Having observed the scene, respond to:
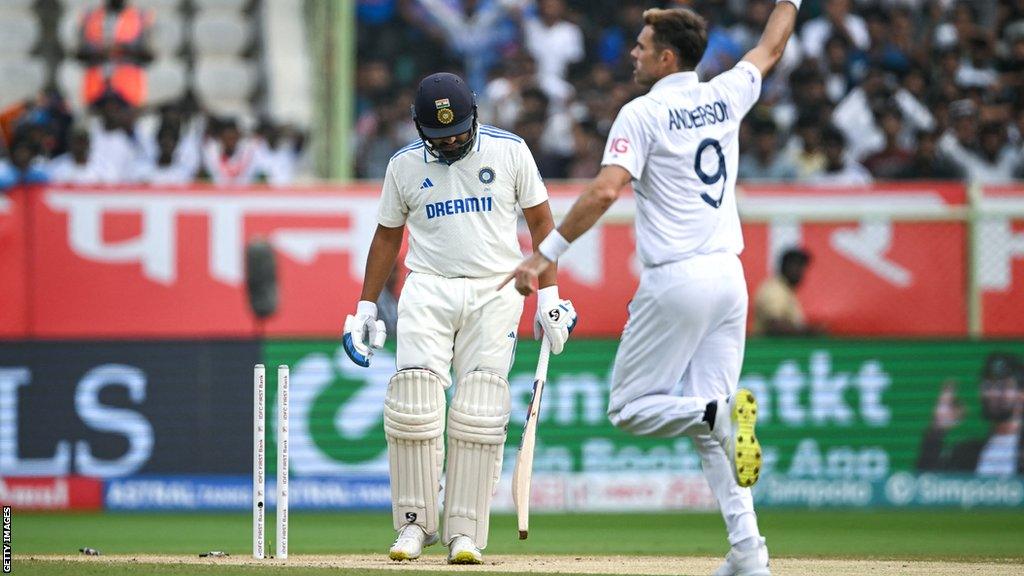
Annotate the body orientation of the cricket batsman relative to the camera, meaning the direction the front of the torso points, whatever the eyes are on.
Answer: toward the camera

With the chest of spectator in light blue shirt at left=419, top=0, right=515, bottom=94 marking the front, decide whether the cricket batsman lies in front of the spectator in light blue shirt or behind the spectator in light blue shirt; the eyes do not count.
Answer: in front

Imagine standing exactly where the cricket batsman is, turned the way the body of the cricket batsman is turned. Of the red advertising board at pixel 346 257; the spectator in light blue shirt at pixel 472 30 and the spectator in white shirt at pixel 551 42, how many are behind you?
3

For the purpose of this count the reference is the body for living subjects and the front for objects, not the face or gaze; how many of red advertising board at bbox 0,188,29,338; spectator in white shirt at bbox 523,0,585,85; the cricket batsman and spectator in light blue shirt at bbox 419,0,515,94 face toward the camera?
4

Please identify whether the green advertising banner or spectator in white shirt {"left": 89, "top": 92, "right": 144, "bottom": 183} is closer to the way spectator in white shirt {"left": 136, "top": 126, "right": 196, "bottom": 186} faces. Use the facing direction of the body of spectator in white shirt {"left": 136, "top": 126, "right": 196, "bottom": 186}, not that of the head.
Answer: the green advertising banner

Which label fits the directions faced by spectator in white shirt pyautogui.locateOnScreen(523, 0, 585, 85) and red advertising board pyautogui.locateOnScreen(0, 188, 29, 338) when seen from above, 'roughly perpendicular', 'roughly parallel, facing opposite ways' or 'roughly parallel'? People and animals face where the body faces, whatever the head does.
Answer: roughly parallel

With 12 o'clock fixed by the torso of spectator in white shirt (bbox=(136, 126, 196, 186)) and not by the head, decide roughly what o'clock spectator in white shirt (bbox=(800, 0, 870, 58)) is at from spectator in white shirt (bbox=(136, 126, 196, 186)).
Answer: spectator in white shirt (bbox=(800, 0, 870, 58)) is roughly at 9 o'clock from spectator in white shirt (bbox=(136, 126, 196, 186)).

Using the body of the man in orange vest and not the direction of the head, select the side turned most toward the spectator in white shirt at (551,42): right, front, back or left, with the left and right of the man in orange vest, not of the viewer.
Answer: left

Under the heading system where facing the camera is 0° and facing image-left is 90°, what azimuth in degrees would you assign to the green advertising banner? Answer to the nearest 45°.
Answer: approximately 0°

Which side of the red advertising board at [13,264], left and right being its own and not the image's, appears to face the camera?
front

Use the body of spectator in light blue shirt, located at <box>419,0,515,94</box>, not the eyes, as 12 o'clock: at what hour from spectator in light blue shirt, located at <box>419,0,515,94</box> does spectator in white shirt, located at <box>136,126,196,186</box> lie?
spectator in white shirt, located at <box>136,126,196,186</box> is roughly at 2 o'clock from spectator in light blue shirt, located at <box>419,0,515,94</box>.

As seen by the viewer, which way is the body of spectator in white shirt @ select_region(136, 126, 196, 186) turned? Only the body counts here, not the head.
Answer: toward the camera

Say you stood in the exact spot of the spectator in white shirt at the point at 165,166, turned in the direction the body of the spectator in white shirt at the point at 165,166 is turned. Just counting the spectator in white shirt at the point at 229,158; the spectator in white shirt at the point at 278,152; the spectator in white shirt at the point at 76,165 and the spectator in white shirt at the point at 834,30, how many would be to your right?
1

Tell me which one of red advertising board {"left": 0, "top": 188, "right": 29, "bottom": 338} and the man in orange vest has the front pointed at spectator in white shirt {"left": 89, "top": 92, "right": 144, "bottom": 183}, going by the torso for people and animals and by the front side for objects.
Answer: the man in orange vest

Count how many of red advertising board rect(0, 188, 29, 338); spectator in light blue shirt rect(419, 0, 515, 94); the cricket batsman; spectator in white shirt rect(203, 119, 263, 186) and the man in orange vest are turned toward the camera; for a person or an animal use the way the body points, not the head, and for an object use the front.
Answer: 5

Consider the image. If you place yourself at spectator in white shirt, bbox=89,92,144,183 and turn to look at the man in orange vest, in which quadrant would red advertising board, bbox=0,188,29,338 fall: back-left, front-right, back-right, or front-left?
back-left
